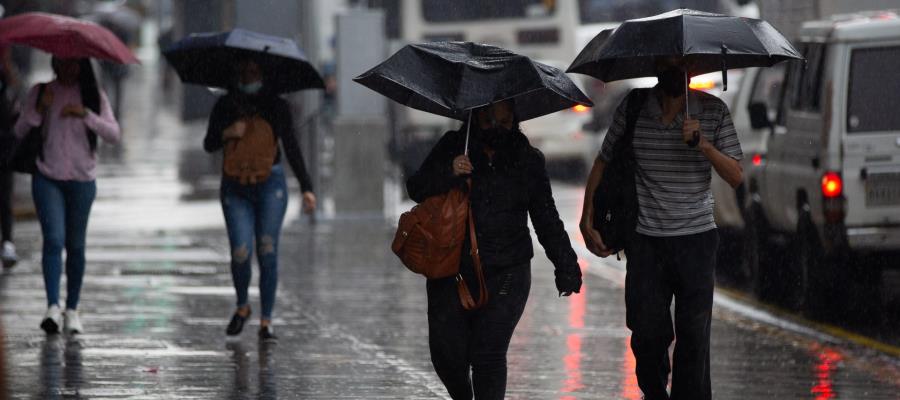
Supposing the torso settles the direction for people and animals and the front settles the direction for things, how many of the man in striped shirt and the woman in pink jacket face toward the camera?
2

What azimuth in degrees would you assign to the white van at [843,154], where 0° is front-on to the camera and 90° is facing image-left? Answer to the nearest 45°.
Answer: approximately 135°

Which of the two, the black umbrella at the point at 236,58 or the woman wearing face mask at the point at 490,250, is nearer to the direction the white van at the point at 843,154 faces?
the black umbrella

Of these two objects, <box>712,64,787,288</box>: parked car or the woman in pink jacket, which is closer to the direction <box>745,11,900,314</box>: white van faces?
the parked car

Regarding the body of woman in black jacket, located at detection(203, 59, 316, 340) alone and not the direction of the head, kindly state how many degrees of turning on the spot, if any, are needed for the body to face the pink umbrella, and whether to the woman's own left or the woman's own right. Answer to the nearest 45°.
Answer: approximately 90° to the woman's own right

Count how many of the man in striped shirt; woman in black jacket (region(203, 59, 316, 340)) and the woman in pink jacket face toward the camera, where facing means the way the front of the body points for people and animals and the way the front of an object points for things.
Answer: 3

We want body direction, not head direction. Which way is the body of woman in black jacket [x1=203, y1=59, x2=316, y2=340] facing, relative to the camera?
toward the camera

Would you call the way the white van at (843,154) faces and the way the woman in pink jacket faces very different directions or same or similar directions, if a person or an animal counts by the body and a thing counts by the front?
very different directions

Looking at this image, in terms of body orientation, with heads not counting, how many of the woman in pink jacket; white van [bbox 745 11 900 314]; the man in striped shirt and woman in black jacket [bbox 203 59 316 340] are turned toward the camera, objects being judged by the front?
3
